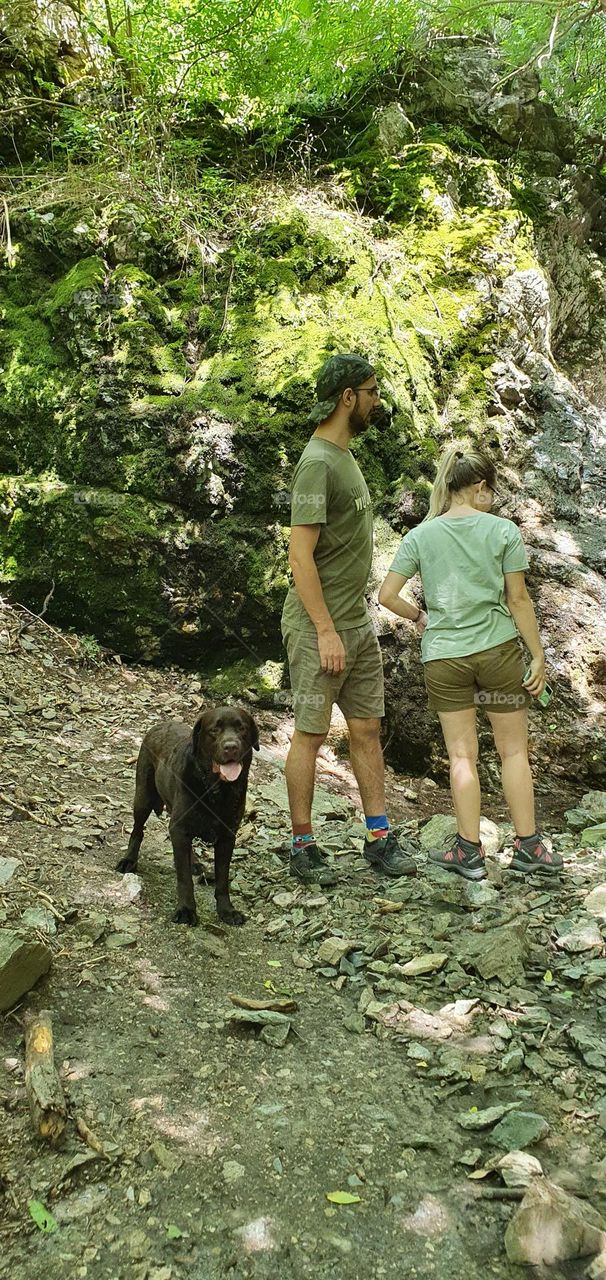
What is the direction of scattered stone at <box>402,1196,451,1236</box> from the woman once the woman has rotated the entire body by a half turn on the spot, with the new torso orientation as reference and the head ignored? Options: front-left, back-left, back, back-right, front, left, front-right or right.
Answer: front

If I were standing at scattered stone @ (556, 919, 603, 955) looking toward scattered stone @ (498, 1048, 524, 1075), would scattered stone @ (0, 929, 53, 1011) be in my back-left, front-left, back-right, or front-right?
front-right

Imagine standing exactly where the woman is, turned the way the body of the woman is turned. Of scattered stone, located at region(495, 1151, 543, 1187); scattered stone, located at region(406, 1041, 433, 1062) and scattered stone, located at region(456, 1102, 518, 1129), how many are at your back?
3

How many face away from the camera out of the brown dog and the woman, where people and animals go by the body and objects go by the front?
1

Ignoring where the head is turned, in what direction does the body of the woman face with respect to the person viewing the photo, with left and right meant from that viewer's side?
facing away from the viewer

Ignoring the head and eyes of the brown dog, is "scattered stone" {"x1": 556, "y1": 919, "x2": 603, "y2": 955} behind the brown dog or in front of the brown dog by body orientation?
in front

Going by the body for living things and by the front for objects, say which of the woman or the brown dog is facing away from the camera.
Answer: the woman

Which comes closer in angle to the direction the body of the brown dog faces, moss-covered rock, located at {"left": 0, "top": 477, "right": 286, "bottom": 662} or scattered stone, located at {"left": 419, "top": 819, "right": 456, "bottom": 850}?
the scattered stone

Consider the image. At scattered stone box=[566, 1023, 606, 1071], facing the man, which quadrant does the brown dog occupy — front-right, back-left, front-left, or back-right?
front-left

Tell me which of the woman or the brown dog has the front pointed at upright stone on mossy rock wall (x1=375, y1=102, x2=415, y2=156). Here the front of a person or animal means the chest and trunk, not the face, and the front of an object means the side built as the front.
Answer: the woman

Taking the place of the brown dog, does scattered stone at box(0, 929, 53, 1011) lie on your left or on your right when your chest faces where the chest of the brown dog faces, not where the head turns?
on your right

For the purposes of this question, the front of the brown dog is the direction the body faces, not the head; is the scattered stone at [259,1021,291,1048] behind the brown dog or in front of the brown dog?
in front

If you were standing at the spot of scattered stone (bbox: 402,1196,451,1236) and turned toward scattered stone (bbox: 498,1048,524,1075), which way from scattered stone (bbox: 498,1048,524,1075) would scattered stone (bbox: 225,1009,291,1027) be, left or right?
left

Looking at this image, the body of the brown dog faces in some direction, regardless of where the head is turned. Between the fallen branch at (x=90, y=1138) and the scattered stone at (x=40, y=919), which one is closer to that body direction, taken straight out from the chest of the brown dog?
the fallen branch

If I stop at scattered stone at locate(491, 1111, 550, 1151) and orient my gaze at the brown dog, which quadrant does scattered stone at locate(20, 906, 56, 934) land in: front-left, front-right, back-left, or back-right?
front-left

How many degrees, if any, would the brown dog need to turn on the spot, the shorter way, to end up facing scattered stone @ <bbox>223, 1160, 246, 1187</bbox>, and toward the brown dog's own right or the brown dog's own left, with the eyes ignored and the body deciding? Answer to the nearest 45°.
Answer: approximately 45° to the brown dog's own right

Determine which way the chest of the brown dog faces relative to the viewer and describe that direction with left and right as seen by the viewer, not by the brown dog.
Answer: facing the viewer and to the right of the viewer
